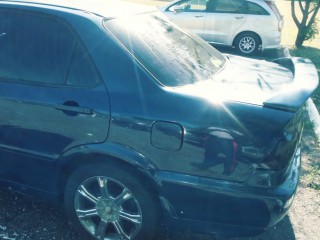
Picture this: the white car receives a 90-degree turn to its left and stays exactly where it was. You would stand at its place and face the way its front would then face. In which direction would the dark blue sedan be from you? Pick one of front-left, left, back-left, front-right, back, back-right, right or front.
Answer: front

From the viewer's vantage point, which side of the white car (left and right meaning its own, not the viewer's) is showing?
left
